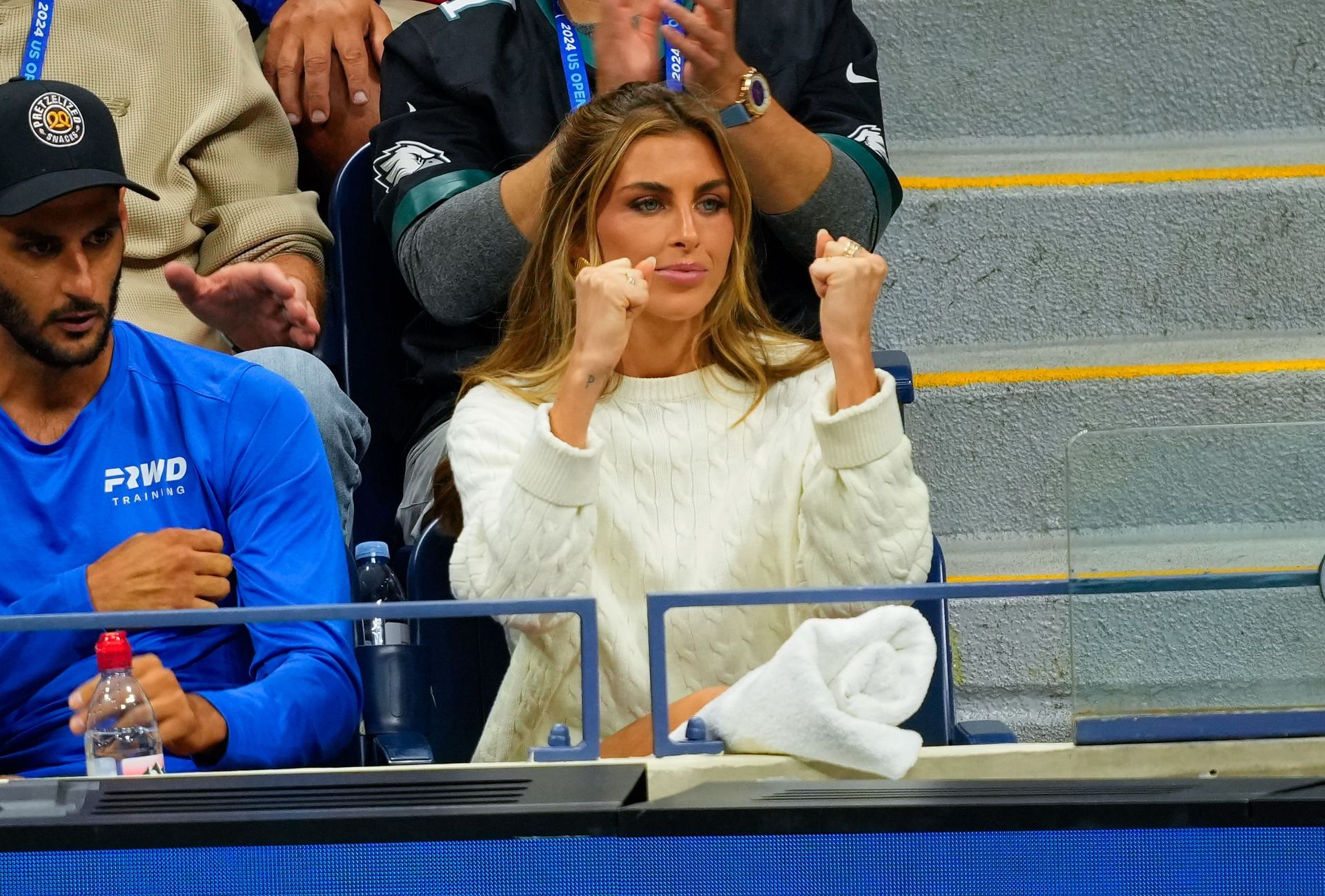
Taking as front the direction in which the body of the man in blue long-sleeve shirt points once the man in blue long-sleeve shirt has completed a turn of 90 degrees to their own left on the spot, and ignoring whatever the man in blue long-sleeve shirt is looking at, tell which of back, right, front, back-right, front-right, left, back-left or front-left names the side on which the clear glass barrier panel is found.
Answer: front-right

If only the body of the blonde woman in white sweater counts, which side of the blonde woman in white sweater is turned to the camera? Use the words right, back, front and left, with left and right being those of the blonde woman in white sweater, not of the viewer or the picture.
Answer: front

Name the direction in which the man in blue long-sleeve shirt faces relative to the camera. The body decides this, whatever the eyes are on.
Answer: toward the camera

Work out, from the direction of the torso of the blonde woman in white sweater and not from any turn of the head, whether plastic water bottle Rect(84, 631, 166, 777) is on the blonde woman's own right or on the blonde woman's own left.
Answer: on the blonde woman's own right
